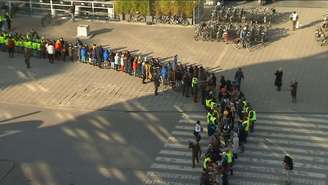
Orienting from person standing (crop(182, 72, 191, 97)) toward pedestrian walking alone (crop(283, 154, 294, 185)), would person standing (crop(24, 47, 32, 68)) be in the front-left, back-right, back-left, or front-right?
back-right

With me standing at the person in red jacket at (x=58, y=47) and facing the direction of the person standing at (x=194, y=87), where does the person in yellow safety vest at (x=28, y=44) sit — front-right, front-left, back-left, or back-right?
back-right

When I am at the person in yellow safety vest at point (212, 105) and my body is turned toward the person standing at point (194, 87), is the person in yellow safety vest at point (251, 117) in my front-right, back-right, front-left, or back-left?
back-right
